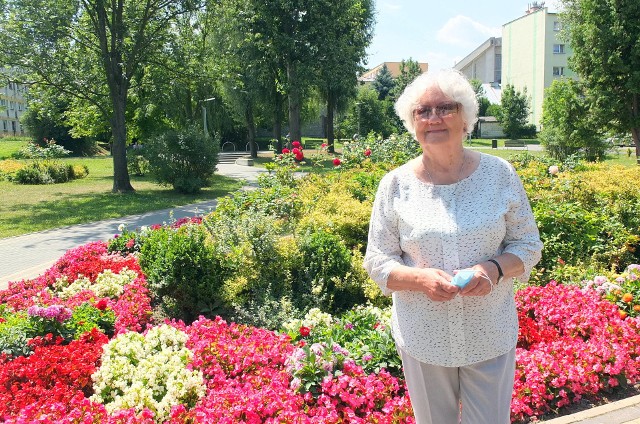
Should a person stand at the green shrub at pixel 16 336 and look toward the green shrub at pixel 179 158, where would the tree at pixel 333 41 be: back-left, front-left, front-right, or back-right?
front-right

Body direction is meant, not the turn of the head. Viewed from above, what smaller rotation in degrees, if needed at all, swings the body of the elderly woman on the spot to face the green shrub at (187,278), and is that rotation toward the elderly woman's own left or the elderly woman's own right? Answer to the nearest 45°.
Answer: approximately 135° to the elderly woman's own right

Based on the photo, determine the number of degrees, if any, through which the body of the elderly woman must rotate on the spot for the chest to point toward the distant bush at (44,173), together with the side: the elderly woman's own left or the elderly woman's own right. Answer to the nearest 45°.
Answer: approximately 135° to the elderly woman's own right

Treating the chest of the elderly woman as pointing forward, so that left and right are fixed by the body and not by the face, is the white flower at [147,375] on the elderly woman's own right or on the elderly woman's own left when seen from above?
on the elderly woman's own right

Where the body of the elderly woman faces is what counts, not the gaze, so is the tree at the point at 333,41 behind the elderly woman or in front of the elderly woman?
behind

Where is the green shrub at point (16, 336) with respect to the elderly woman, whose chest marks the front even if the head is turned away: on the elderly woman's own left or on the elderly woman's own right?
on the elderly woman's own right

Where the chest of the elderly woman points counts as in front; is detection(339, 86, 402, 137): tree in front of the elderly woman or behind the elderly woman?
behind

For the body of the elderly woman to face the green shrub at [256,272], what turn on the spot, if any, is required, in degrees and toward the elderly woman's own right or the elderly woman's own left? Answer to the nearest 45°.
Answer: approximately 135° to the elderly woman's own right

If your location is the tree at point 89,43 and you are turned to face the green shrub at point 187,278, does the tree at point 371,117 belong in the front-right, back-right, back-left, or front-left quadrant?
back-left

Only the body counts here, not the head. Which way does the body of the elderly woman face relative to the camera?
toward the camera

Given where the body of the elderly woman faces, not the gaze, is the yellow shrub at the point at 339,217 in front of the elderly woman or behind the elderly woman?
behind

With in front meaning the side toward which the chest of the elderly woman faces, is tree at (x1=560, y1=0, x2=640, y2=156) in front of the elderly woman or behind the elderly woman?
behind

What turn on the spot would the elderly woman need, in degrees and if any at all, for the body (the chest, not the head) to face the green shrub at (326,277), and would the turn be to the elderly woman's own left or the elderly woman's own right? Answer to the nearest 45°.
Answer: approximately 180°
